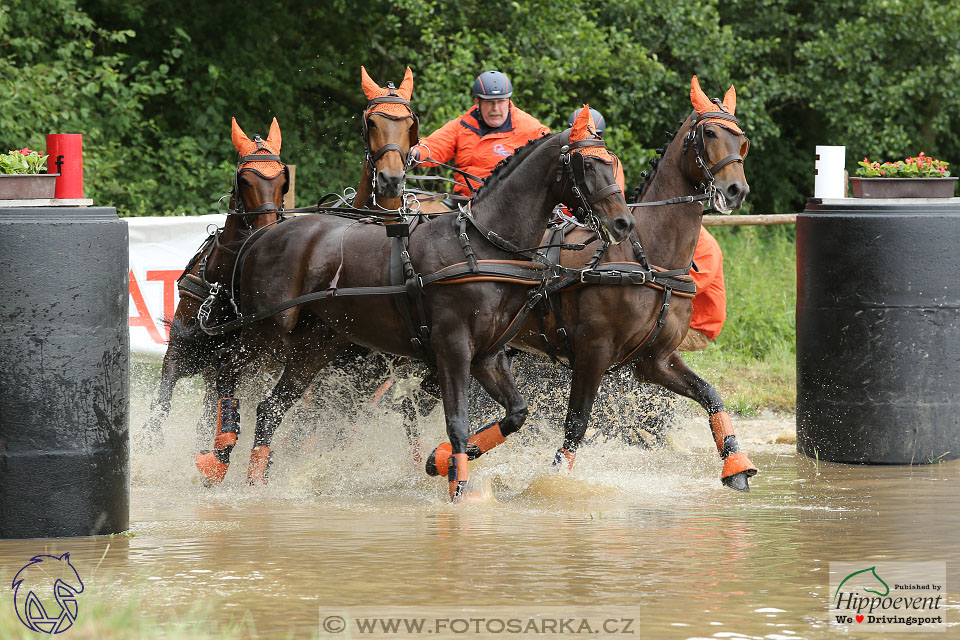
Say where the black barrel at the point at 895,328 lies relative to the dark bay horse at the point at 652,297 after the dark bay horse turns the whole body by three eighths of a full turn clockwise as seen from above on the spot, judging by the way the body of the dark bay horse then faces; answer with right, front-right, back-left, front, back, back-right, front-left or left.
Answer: back-right

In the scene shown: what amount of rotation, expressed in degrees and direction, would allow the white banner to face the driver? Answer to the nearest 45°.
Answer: approximately 45° to its left

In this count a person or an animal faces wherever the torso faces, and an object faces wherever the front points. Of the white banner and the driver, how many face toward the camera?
2

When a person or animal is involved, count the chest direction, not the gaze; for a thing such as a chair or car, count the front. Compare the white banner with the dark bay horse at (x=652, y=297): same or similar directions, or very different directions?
same or similar directions

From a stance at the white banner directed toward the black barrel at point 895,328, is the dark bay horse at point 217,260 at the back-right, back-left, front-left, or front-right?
front-right

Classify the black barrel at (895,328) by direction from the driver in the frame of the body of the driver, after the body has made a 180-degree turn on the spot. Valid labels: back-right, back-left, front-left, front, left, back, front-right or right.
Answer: right

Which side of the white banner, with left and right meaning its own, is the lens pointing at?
front

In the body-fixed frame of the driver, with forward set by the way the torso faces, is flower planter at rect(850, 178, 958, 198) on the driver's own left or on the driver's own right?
on the driver's own left

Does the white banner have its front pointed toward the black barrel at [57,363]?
yes

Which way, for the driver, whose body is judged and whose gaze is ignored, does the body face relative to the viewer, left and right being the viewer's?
facing the viewer

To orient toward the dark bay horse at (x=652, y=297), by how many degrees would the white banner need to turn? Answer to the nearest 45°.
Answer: approximately 45° to its left

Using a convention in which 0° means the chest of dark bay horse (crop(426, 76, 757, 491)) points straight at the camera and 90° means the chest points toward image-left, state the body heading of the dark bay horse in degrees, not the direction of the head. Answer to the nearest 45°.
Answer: approximately 315°

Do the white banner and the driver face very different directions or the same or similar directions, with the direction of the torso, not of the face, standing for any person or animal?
same or similar directions

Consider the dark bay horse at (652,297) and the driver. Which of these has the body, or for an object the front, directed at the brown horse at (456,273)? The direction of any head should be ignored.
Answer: the driver
